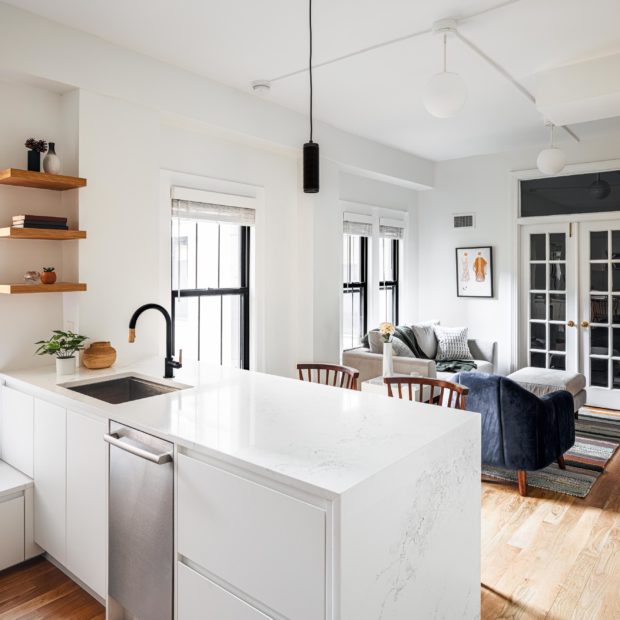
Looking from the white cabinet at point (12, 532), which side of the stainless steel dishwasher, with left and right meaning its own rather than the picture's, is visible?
right

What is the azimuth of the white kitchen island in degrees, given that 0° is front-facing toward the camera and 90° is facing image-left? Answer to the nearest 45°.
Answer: approximately 45°

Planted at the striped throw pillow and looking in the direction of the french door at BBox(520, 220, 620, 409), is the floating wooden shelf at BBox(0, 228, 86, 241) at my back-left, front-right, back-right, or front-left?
back-right

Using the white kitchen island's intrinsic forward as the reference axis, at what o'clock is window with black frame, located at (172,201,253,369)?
The window with black frame is roughly at 4 o'clock from the white kitchen island.

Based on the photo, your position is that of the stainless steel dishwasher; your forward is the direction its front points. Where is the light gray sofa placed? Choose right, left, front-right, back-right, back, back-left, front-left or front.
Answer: back

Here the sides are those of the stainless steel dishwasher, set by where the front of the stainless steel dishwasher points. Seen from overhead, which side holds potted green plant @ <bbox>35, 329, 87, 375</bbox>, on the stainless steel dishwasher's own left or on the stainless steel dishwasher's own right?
on the stainless steel dishwasher's own right

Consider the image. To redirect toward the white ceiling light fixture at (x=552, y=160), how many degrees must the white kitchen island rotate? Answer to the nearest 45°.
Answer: approximately 180°

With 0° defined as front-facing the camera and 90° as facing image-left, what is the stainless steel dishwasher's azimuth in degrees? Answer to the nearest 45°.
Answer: approximately 45°

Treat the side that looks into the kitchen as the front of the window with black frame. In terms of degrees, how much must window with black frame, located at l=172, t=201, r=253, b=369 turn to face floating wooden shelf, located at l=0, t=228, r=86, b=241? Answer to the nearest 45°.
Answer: approximately 90° to its right
